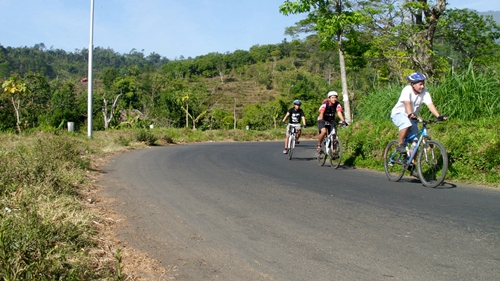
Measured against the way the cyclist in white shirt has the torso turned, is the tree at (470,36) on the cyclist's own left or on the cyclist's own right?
on the cyclist's own left

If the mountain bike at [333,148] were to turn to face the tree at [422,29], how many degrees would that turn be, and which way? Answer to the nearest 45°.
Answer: approximately 90° to its left

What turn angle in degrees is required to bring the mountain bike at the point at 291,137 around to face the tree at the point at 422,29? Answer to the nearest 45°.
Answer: approximately 135° to its left

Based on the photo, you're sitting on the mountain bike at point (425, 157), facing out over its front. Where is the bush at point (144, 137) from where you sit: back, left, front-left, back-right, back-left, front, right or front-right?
back

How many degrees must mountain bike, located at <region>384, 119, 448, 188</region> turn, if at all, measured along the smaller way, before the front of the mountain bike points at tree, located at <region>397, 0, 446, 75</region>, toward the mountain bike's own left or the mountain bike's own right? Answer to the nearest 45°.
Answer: approximately 135° to the mountain bike's own left
